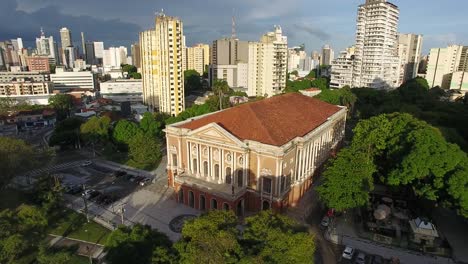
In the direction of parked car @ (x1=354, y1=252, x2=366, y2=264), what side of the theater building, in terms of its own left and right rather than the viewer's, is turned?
left

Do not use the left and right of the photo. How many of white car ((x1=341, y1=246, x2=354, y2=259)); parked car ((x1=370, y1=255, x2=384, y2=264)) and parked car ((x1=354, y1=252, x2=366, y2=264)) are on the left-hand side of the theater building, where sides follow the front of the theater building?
3

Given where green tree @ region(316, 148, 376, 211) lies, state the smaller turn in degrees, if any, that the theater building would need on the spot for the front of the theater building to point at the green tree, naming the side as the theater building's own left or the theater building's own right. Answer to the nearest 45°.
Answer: approximately 135° to the theater building's own left

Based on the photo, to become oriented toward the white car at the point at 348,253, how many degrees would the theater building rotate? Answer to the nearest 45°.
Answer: approximately 90° to its left

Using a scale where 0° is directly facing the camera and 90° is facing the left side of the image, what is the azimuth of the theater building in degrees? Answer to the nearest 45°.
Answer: approximately 45°

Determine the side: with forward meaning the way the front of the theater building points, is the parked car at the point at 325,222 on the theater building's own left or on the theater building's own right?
on the theater building's own left

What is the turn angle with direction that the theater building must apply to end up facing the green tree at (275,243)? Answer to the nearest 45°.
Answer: approximately 45° to its left

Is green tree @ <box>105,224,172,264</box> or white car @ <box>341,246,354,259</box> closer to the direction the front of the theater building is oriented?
the green tree

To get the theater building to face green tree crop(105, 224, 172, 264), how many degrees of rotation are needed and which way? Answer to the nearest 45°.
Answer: approximately 45° to its left

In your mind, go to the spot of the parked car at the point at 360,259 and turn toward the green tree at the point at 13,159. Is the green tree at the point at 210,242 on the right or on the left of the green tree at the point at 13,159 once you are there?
left
